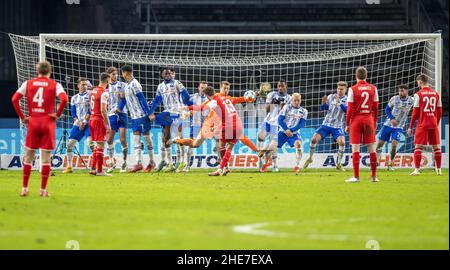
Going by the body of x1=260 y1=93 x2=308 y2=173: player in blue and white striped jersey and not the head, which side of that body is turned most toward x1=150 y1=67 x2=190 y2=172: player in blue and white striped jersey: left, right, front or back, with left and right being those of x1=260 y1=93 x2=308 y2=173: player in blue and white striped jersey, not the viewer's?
right

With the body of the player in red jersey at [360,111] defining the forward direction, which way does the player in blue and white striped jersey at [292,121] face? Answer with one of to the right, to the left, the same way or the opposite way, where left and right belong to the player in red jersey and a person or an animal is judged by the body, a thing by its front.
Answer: the opposite way

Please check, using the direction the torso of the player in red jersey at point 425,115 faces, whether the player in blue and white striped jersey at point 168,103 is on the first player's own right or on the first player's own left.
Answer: on the first player's own left

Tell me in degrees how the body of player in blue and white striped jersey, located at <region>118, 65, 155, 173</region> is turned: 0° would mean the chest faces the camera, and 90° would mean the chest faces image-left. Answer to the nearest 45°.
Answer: approximately 45°

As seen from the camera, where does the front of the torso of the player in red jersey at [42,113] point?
away from the camera

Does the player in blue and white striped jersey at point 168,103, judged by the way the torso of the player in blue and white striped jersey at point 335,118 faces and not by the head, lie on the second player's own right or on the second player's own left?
on the second player's own right

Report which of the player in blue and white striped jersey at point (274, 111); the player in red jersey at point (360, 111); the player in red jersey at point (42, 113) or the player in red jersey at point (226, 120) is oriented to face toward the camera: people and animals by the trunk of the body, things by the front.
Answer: the player in blue and white striped jersey

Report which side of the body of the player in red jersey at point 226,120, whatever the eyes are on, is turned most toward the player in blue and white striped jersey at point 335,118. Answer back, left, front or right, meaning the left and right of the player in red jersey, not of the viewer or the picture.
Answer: right

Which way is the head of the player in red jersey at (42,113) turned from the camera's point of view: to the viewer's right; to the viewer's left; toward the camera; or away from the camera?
away from the camera

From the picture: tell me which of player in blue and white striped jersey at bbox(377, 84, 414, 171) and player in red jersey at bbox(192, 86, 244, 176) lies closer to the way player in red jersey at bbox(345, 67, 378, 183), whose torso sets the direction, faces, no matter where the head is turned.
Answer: the player in blue and white striped jersey

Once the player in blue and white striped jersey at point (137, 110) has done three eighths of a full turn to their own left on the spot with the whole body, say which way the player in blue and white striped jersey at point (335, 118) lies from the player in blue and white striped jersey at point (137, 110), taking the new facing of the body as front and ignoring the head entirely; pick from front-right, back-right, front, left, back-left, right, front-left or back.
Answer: front
